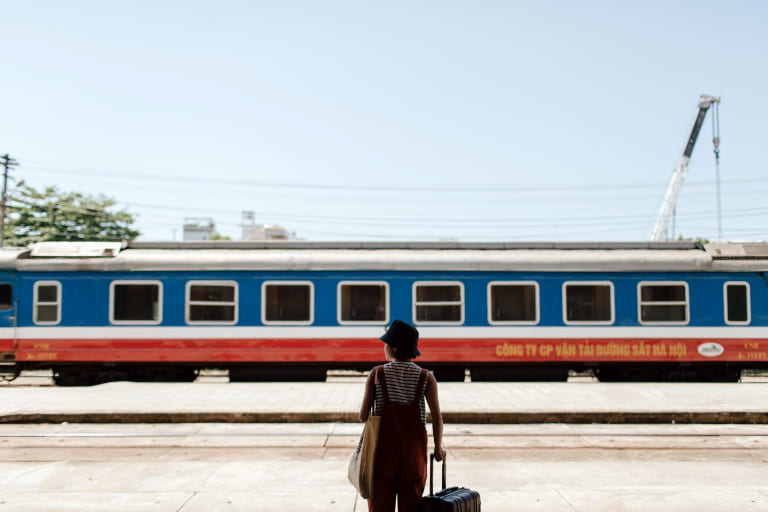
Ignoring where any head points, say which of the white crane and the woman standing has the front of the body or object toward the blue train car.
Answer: the woman standing

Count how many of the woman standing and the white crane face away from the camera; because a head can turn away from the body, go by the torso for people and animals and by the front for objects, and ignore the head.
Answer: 1

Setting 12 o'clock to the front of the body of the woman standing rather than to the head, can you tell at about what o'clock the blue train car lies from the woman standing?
The blue train car is roughly at 12 o'clock from the woman standing.

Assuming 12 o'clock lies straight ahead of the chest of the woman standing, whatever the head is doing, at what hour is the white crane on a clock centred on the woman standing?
The white crane is roughly at 1 o'clock from the woman standing.

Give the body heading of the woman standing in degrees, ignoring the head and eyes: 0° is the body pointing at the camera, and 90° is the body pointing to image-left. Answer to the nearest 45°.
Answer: approximately 180°

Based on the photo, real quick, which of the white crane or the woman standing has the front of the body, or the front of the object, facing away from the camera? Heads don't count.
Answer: the woman standing
